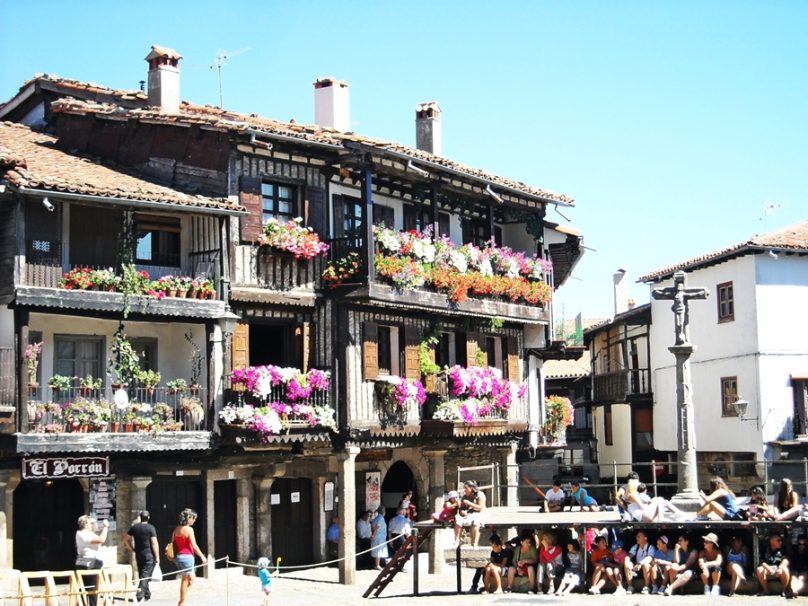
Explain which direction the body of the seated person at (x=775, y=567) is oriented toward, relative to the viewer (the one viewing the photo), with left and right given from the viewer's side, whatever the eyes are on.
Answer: facing the viewer

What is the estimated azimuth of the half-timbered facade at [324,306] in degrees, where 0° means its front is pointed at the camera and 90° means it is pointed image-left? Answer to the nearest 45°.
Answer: approximately 315°

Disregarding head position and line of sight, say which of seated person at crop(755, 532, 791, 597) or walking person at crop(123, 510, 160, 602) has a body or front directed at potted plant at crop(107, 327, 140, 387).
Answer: the walking person

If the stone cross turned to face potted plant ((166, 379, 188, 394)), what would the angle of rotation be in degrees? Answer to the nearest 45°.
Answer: approximately 90° to its right

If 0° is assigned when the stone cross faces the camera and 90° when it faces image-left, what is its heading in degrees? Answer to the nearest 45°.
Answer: approximately 0°

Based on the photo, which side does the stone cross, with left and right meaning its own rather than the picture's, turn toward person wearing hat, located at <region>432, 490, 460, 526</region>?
right

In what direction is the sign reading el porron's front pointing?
toward the camera

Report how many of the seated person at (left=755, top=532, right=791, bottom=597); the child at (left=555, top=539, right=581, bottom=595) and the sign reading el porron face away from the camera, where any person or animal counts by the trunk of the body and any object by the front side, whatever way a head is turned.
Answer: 0
